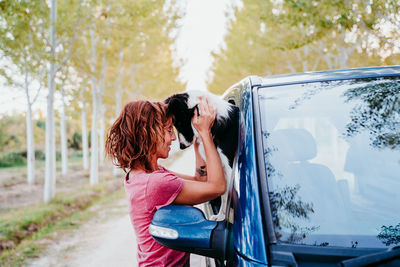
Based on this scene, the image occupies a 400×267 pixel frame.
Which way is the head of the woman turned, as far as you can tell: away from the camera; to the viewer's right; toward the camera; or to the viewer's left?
to the viewer's right

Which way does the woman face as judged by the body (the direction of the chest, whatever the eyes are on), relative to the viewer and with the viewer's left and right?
facing to the right of the viewer

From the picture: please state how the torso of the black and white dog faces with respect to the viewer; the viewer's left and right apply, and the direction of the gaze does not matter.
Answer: facing to the left of the viewer

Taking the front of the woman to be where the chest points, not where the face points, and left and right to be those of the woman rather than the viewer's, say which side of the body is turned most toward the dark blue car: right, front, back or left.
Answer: front
